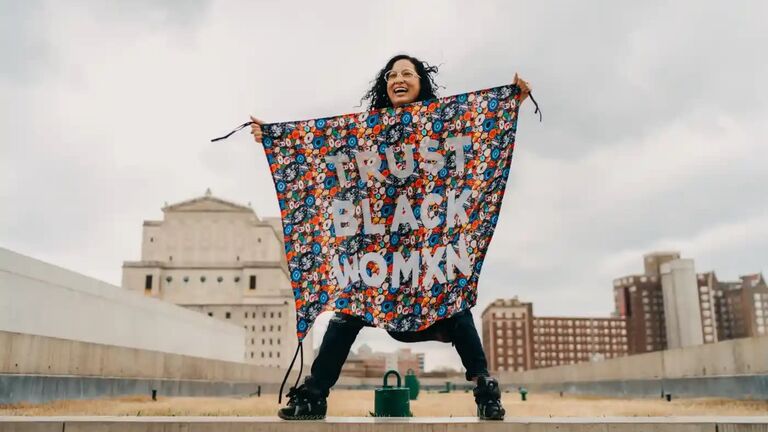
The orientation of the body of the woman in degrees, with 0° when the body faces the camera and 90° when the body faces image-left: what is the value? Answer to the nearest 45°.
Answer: approximately 0°

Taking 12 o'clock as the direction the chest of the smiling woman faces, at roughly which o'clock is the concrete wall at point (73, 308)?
The concrete wall is roughly at 5 o'clock from the smiling woman.

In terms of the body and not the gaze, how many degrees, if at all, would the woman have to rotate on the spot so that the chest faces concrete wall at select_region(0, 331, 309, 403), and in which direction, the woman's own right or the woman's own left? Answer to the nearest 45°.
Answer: approximately 135° to the woman's own right

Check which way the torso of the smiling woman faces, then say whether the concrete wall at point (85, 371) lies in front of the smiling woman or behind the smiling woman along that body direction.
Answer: behind

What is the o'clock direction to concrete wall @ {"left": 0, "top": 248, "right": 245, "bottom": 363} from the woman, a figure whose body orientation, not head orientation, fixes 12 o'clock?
The concrete wall is roughly at 5 o'clock from the woman.
